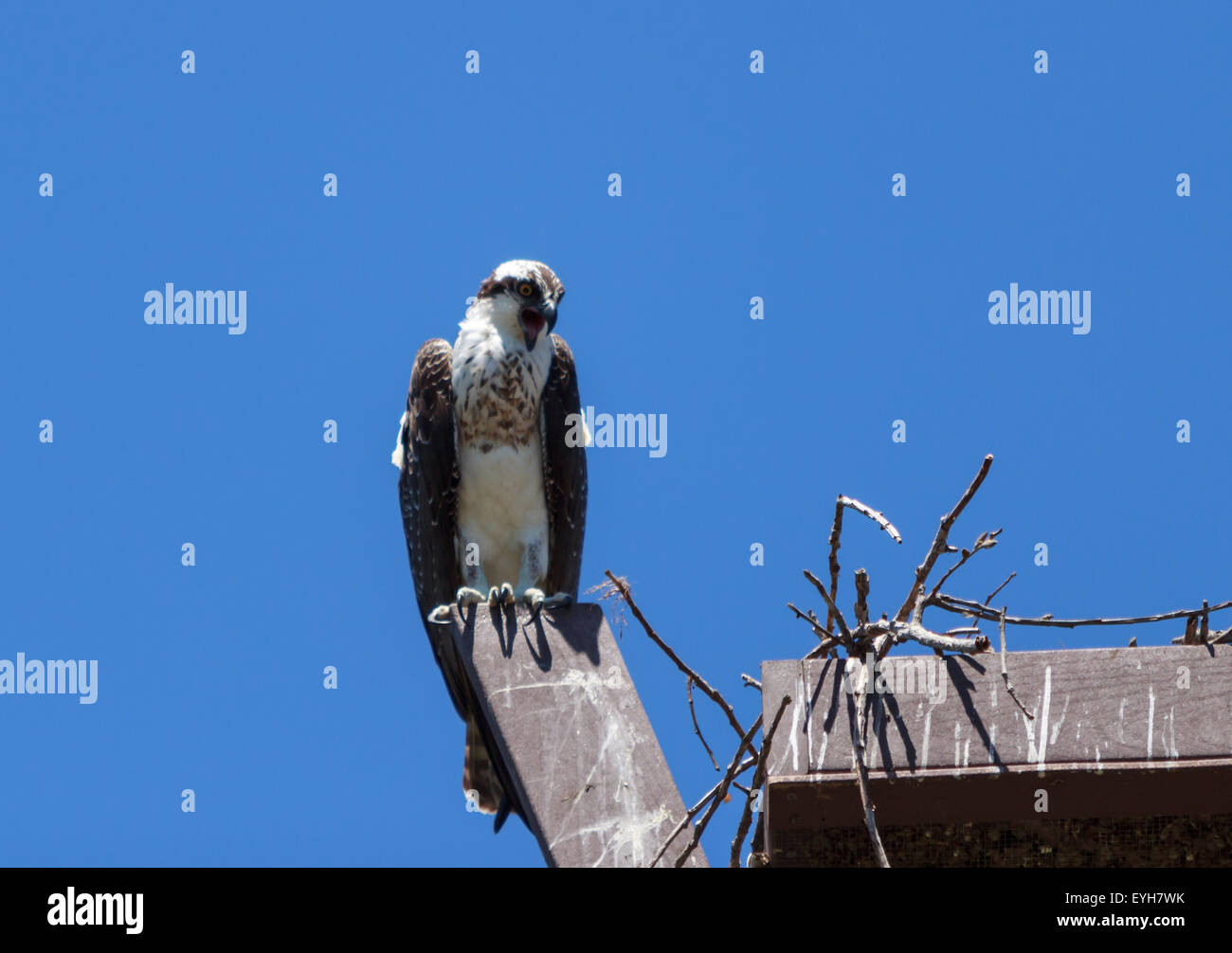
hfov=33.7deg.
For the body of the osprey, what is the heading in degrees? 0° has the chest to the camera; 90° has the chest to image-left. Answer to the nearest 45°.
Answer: approximately 0°

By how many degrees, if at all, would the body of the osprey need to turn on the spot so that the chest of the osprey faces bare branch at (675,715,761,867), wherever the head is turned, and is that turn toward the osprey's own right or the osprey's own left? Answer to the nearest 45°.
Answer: approximately 90° to the osprey's own left

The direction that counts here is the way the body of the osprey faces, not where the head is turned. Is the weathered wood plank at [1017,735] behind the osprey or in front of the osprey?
in front
